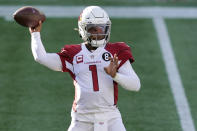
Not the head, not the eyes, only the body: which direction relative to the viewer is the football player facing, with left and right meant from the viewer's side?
facing the viewer
